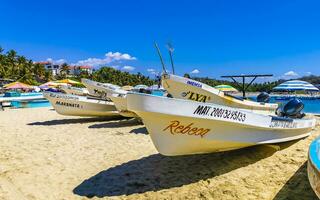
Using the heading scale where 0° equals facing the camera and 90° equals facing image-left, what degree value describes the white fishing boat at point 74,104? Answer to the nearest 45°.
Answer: approximately 90°

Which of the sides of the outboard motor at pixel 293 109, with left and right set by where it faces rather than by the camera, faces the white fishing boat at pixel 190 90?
front

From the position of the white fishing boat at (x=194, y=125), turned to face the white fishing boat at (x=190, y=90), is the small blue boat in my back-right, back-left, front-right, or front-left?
back-right

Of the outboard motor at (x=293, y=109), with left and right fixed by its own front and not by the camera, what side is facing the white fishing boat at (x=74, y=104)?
front

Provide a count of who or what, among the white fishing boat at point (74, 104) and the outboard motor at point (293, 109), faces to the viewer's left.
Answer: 2

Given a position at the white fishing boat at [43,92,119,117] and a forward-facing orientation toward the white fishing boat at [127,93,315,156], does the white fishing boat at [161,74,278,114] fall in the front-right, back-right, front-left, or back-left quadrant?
front-left

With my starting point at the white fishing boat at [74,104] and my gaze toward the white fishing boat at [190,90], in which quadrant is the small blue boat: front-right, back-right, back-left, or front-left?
front-right

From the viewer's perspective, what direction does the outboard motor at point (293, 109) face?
to the viewer's left

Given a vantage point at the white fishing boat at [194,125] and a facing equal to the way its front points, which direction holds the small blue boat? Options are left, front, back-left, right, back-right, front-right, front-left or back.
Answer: left

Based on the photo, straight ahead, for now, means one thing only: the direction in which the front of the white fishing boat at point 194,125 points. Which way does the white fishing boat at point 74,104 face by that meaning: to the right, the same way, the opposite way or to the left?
the same way
